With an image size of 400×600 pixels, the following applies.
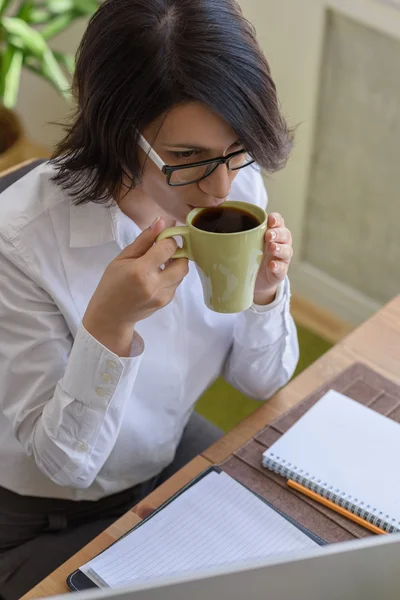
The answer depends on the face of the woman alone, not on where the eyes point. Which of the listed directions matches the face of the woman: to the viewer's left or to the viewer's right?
to the viewer's right

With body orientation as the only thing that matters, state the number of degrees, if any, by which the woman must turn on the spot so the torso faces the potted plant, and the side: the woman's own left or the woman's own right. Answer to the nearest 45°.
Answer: approximately 135° to the woman's own left

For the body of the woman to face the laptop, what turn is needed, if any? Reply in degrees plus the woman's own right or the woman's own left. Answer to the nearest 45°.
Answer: approximately 45° to the woman's own right

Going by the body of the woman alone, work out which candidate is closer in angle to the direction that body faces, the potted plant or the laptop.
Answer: the laptop

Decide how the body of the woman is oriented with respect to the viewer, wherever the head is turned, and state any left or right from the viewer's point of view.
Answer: facing the viewer and to the right of the viewer
